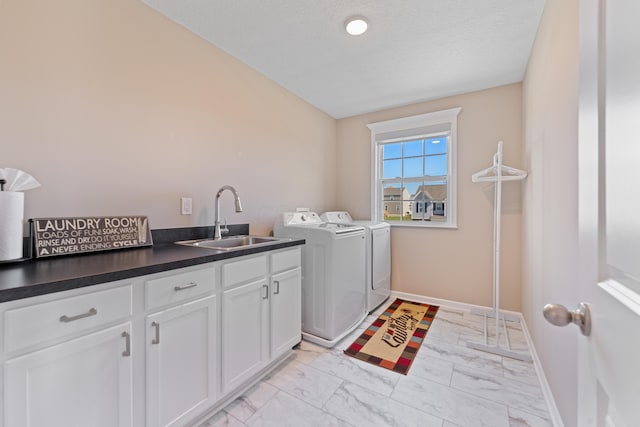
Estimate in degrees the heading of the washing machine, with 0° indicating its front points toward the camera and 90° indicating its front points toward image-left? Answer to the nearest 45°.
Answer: approximately 315°

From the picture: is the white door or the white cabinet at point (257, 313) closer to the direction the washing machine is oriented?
the white door

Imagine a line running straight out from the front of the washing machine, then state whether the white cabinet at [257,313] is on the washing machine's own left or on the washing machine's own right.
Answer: on the washing machine's own right

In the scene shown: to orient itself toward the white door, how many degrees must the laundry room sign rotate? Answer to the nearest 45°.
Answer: approximately 45° to its right

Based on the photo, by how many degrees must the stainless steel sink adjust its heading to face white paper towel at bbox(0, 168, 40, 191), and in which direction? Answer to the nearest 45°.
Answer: approximately 90° to its right

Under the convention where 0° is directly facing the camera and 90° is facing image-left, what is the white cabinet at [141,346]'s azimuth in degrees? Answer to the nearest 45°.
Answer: approximately 315°

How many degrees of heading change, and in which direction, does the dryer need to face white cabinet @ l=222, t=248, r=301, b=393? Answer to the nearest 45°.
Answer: approximately 90° to its right

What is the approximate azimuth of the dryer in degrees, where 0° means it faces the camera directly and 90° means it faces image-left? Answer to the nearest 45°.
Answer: approximately 315°

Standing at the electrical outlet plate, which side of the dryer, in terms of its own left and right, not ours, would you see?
right

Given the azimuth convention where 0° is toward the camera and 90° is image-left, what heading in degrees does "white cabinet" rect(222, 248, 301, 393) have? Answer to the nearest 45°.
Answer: approximately 315°
